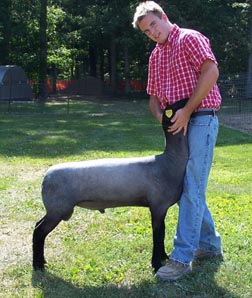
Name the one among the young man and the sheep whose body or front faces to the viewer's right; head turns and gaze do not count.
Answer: the sheep

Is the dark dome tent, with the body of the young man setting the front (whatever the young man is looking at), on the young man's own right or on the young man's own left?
on the young man's own right

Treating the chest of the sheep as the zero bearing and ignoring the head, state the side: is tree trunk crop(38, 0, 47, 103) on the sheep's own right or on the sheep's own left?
on the sheep's own left

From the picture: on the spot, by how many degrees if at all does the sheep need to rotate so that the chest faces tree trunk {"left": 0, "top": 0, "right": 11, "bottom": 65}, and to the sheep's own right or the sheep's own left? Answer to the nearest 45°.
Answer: approximately 90° to the sheep's own left

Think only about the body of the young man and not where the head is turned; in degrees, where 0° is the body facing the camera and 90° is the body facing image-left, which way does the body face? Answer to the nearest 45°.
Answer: approximately 45°

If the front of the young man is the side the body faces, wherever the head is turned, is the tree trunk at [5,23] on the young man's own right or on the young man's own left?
on the young man's own right

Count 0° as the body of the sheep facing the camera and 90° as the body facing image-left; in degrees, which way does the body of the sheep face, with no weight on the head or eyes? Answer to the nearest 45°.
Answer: approximately 270°

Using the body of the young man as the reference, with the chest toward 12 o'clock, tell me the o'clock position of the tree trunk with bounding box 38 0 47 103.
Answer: The tree trunk is roughly at 4 o'clock from the young man.

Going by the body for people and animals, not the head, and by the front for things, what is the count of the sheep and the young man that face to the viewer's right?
1
